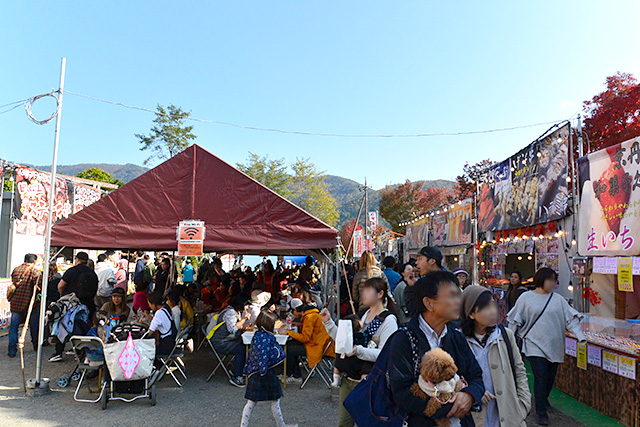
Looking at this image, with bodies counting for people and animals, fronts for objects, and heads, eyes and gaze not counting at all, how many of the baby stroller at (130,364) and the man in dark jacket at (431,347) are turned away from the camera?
1

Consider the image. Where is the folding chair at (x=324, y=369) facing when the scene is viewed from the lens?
facing to the left of the viewer

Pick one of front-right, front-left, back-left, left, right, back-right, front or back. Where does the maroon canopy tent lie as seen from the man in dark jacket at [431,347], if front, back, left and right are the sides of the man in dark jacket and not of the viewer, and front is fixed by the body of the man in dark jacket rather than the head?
back

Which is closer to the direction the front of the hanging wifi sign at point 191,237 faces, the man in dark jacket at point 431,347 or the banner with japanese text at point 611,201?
the man in dark jacket

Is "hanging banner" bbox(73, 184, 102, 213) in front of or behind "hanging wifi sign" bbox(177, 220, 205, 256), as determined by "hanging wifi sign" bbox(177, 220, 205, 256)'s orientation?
behind

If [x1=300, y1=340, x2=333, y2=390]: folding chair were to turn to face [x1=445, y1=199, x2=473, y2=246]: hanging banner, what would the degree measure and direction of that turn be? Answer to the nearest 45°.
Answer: approximately 135° to its right

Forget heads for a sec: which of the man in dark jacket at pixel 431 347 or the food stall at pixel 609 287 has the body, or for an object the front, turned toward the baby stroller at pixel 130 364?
the food stall

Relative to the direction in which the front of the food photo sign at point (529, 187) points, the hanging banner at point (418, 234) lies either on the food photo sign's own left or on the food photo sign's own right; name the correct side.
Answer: on the food photo sign's own right

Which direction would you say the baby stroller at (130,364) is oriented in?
away from the camera

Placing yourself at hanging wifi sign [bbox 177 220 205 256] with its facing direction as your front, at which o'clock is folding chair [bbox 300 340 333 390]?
The folding chair is roughly at 9 o'clock from the hanging wifi sign.

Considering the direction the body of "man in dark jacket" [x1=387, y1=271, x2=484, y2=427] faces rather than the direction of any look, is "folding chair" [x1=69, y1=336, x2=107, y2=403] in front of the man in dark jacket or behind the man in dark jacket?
behind
